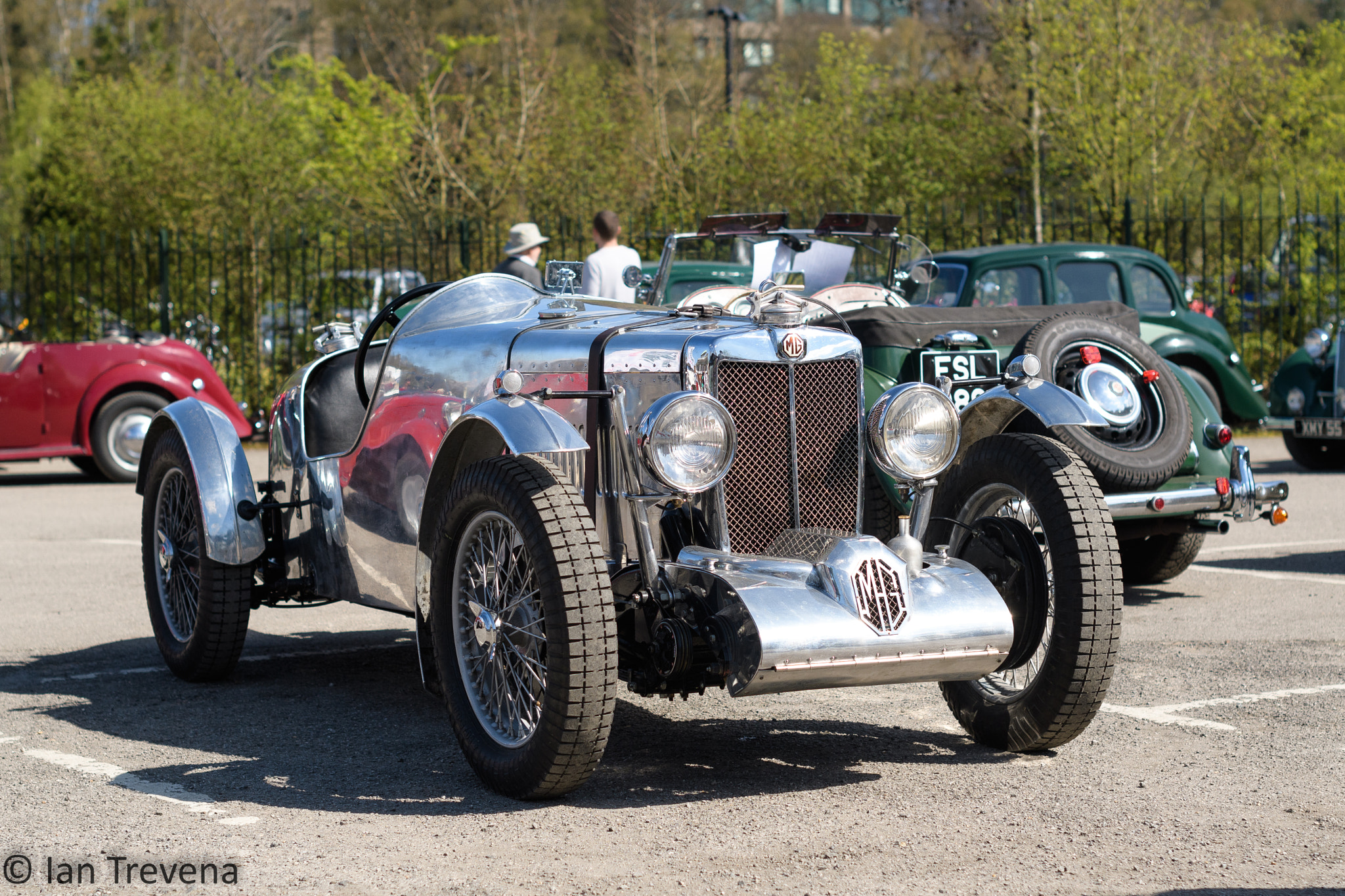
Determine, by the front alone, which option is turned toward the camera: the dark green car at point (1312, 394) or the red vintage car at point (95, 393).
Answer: the dark green car

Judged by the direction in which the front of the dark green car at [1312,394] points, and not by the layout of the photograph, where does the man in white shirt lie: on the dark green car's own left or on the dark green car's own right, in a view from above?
on the dark green car's own right

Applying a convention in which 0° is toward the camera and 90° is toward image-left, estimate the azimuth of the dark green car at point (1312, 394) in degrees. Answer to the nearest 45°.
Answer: approximately 0°

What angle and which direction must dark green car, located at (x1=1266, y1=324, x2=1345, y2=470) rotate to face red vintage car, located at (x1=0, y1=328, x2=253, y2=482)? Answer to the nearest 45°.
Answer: approximately 90° to its right

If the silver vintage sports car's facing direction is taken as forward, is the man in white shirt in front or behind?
behind

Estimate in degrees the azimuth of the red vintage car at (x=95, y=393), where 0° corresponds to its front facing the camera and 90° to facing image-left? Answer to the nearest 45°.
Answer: approximately 90°

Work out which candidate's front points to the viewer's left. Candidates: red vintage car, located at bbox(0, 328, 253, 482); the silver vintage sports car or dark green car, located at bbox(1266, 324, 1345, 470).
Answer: the red vintage car

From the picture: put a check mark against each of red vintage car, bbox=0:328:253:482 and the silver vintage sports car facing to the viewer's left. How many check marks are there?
1

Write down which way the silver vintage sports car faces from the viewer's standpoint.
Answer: facing the viewer and to the right of the viewer

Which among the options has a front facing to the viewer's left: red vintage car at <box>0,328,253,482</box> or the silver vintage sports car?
the red vintage car

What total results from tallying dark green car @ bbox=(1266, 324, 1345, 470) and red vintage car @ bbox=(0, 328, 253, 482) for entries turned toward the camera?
1

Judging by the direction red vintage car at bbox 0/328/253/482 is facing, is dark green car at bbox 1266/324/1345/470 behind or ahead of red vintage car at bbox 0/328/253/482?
behind

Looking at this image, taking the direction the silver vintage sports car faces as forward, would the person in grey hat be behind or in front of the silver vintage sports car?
behind
